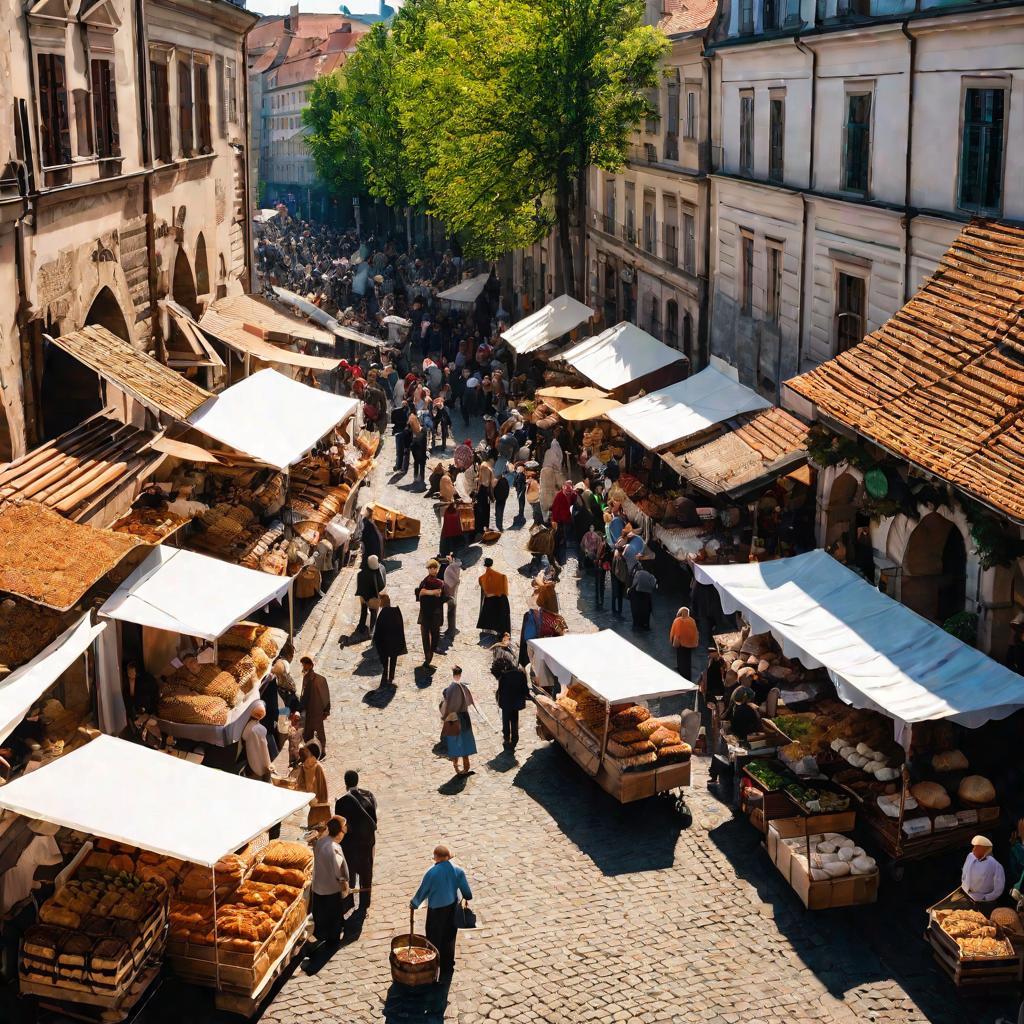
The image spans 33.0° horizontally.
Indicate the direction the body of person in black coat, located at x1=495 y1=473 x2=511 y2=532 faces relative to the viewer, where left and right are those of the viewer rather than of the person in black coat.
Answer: facing away from the viewer

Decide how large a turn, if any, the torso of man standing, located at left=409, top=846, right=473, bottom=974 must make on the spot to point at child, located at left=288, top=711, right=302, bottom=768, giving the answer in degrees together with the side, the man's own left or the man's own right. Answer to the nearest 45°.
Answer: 0° — they already face them

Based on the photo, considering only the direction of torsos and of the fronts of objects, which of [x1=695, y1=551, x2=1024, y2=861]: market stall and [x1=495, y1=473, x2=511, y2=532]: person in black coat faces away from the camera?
the person in black coat

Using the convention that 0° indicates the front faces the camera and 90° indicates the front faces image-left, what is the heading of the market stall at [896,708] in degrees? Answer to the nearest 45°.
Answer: approximately 45°

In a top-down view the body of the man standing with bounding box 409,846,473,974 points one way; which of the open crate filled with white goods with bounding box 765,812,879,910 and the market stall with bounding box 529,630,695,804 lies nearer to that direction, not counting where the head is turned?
the market stall

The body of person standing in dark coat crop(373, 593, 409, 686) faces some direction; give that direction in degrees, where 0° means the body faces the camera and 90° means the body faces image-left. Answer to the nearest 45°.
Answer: approximately 180°

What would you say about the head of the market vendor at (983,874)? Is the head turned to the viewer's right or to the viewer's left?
to the viewer's left

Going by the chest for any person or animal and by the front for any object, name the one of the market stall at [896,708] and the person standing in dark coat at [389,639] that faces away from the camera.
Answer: the person standing in dark coat

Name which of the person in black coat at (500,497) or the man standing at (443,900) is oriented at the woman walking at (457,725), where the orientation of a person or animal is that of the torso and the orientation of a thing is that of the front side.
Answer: the man standing

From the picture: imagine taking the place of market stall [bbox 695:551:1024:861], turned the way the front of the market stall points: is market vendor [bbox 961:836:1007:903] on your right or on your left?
on your left

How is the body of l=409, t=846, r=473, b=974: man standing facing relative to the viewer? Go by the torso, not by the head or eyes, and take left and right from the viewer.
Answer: facing away from the viewer

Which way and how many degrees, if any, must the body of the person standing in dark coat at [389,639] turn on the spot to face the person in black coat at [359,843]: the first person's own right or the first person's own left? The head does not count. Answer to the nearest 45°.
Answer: approximately 180°
